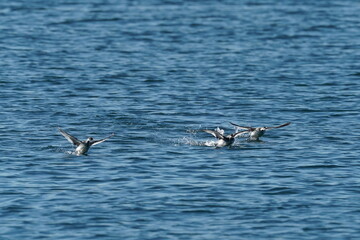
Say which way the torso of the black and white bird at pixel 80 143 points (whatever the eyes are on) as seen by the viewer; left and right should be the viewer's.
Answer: facing the viewer and to the right of the viewer

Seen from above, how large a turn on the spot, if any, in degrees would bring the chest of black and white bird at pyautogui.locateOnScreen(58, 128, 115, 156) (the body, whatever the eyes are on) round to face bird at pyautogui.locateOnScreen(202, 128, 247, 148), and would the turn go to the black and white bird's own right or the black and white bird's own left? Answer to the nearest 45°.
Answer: approximately 45° to the black and white bird's own left

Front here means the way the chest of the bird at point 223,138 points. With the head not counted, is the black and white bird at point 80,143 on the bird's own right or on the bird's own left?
on the bird's own right

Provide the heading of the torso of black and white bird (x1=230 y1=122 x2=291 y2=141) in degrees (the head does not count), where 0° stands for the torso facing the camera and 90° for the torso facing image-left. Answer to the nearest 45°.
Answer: approximately 315°

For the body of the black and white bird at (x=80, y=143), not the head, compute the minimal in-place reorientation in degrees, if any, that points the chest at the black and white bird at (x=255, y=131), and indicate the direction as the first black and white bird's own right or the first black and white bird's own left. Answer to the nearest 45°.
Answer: approximately 45° to the first black and white bird's own left

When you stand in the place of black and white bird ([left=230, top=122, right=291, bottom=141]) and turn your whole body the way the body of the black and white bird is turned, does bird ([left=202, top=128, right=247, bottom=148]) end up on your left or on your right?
on your right
